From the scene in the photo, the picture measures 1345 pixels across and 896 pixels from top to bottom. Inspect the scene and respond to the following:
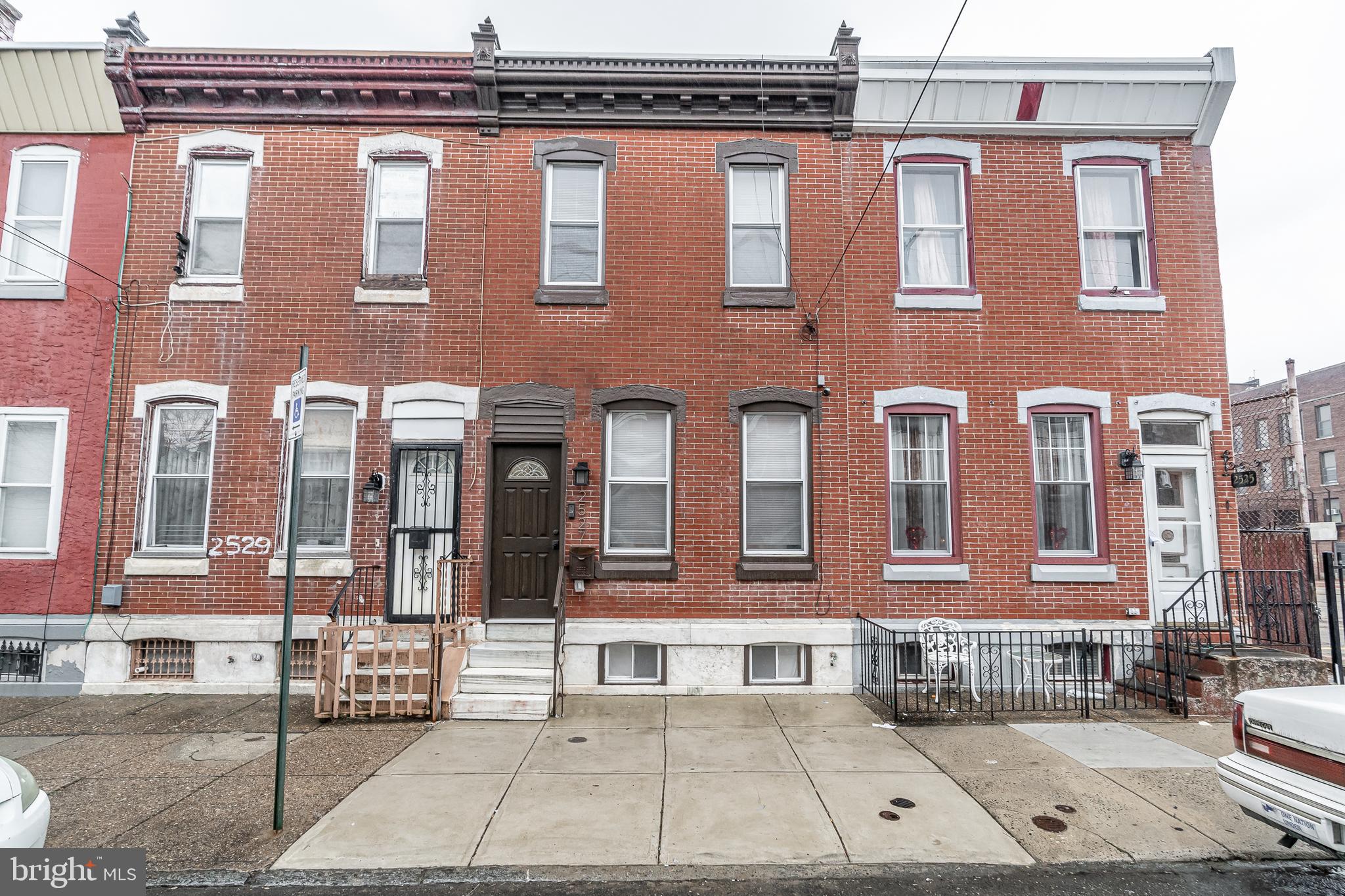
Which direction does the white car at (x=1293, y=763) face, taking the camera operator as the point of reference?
facing away from the viewer and to the right of the viewer

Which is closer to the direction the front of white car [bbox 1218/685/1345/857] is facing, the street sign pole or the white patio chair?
the white patio chair

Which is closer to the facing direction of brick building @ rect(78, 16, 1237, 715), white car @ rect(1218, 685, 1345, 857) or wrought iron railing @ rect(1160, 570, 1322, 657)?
the white car

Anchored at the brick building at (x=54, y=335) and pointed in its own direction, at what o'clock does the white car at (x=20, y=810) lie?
The white car is roughly at 12 o'clock from the brick building.

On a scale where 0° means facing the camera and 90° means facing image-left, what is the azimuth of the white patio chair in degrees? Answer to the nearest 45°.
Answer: approximately 315°

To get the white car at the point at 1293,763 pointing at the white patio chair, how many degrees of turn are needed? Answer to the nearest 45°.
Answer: approximately 90° to its left

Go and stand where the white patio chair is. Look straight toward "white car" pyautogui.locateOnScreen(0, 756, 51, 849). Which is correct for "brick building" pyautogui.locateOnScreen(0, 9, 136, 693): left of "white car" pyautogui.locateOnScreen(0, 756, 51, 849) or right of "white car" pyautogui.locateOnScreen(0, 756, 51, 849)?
right

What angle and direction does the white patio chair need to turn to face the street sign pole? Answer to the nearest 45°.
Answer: approximately 90° to its right

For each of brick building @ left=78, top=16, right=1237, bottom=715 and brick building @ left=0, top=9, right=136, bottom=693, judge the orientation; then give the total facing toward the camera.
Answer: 2

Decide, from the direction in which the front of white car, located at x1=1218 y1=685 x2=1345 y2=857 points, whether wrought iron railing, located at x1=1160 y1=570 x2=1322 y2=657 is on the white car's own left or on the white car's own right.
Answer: on the white car's own left

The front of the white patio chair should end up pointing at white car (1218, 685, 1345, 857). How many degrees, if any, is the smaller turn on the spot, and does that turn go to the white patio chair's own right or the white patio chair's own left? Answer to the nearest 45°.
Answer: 0° — it already faces it

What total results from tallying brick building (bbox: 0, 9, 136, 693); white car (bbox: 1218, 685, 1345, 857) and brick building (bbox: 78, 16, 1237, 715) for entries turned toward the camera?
2

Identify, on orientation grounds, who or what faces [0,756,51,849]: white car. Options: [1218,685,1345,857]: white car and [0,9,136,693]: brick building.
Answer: the brick building
